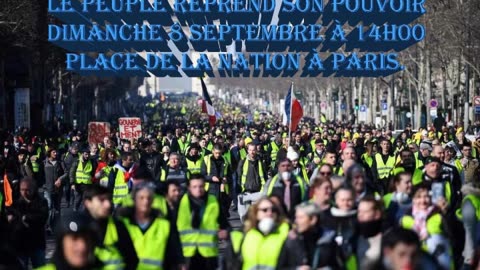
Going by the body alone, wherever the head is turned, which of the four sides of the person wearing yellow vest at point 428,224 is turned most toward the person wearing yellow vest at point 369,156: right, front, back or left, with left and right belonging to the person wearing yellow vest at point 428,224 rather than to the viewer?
back

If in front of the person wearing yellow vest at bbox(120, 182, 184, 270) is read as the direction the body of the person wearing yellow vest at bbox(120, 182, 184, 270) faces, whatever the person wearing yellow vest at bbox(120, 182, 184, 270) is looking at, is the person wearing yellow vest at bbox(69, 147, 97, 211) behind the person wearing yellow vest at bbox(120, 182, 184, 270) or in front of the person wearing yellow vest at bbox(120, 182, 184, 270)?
behind

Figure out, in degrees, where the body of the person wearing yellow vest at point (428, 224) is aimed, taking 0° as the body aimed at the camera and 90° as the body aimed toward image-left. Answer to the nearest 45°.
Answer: approximately 0°

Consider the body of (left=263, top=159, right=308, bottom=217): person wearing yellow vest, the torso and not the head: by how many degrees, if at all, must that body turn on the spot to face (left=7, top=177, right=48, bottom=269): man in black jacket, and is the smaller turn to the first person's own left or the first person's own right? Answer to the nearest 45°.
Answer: approximately 90° to the first person's own right

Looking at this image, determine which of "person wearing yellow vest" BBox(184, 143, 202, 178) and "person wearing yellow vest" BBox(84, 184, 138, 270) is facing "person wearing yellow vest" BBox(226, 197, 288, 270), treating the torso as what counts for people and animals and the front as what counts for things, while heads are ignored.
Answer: "person wearing yellow vest" BBox(184, 143, 202, 178)

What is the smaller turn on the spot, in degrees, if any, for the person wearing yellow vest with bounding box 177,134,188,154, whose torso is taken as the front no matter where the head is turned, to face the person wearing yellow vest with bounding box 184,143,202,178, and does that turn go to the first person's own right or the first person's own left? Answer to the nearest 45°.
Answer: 0° — they already face them

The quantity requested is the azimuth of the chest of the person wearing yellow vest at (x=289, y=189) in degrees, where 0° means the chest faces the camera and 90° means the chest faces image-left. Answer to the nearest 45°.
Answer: approximately 0°

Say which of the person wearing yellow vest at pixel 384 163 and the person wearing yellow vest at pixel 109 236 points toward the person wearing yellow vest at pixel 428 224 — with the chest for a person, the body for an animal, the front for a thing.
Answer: the person wearing yellow vest at pixel 384 163
